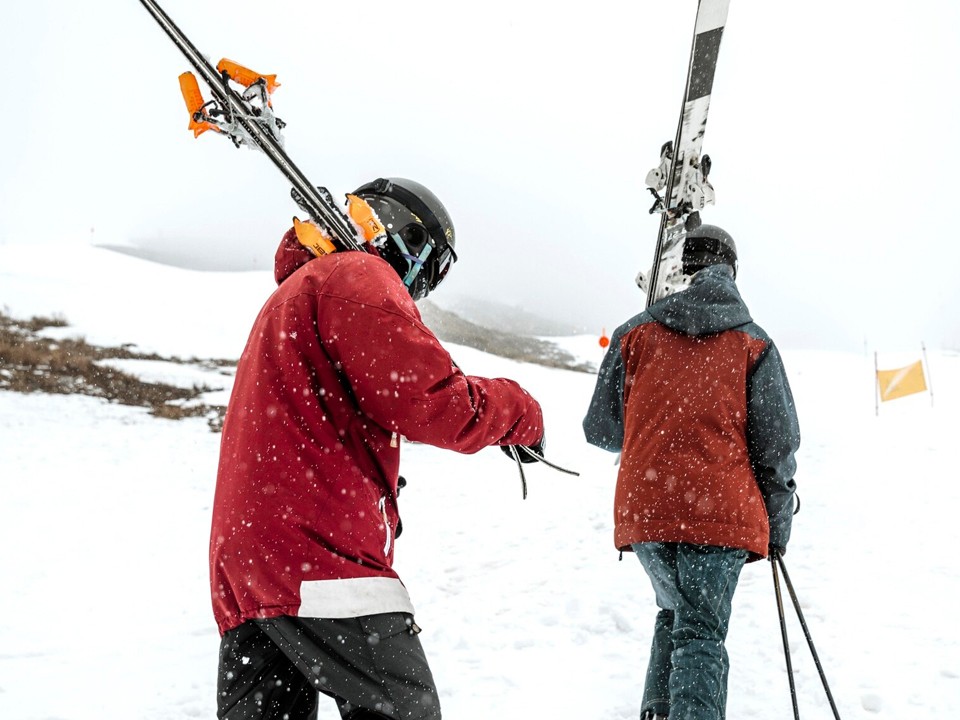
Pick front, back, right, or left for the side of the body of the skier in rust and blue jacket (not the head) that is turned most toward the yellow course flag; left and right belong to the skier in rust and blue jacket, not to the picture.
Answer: front

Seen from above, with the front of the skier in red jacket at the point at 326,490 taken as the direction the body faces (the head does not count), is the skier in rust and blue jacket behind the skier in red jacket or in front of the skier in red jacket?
in front

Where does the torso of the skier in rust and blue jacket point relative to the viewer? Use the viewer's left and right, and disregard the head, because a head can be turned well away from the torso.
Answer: facing away from the viewer

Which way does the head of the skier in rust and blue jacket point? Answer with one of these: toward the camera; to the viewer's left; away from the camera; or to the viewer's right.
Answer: away from the camera
